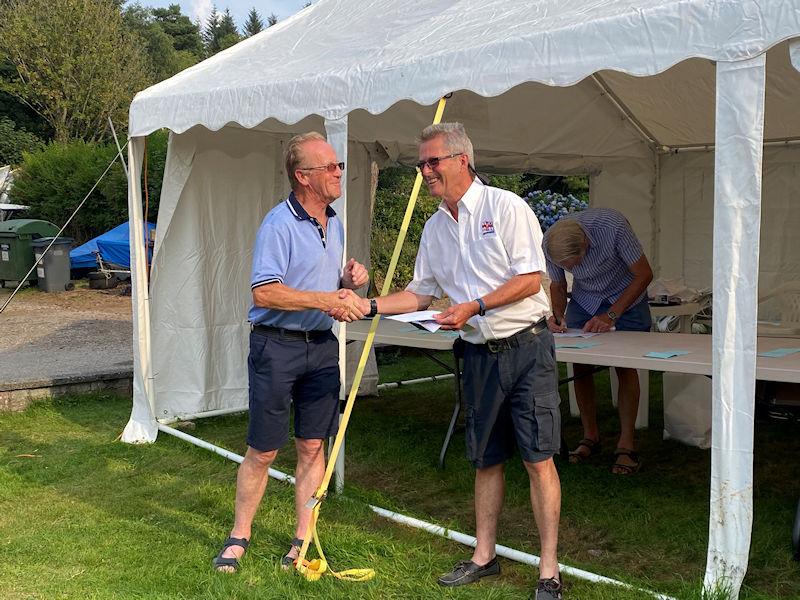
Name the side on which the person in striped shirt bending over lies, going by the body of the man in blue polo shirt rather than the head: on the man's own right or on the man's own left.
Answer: on the man's own left

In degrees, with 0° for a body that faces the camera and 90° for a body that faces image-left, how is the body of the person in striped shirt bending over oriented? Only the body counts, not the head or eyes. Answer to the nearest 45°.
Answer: approximately 45°

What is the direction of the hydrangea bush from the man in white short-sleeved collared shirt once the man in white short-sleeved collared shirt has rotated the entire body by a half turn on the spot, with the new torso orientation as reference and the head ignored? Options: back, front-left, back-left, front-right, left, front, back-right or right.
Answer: front-left

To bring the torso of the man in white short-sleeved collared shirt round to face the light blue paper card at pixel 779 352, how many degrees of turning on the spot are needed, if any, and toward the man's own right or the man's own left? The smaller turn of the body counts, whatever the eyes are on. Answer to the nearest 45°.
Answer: approximately 180°

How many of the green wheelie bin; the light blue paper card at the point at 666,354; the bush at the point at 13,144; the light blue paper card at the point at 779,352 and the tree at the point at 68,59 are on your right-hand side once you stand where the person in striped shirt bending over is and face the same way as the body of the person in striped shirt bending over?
3

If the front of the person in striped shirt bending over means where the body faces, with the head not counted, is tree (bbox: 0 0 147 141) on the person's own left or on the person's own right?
on the person's own right

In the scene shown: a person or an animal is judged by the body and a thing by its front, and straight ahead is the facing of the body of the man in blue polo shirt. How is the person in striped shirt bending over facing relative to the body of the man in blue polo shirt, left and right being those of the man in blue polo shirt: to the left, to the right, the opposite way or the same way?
to the right

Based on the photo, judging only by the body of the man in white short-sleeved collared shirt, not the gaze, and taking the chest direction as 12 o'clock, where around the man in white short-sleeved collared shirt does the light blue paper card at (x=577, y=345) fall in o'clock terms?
The light blue paper card is roughly at 5 o'clock from the man in white short-sleeved collared shirt.

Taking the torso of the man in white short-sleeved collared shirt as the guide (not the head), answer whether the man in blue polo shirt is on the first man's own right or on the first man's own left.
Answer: on the first man's own right

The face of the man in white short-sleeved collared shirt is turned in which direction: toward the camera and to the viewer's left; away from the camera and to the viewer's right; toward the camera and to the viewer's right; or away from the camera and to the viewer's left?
toward the camera and to the viewer's left

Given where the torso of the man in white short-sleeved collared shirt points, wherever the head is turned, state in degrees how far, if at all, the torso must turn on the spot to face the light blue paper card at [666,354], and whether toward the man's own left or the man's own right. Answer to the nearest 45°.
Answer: approximately 180°

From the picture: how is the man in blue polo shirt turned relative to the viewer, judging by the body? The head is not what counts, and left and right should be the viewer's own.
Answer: facing the viewer and to the right of the viewer

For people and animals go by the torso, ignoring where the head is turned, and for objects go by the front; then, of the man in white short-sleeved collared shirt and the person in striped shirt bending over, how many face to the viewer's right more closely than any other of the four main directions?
0

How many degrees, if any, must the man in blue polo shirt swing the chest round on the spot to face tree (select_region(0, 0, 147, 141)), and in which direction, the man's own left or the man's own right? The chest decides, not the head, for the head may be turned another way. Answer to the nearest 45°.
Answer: approximately 135° to the man's own left

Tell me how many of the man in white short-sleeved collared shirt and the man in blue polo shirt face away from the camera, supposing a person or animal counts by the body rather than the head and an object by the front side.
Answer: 0

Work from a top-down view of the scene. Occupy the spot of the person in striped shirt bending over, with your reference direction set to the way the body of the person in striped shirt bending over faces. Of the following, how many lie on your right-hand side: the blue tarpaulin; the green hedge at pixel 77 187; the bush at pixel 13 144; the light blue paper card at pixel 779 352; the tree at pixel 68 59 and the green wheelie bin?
5

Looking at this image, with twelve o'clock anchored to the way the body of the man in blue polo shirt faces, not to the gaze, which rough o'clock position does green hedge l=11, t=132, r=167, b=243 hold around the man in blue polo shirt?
The green hedge is roughly at 7 o'clock from the man in blue polo shirt.

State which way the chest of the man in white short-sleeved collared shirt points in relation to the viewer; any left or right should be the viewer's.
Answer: facing the viewer and to the left of the viewer
